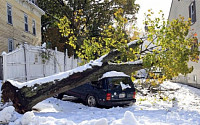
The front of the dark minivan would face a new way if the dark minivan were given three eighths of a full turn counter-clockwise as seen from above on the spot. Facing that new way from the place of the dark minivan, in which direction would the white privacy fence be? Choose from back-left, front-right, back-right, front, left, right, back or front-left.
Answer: back-right

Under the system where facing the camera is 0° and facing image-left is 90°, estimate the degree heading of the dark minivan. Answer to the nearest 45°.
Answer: approximately 135°
